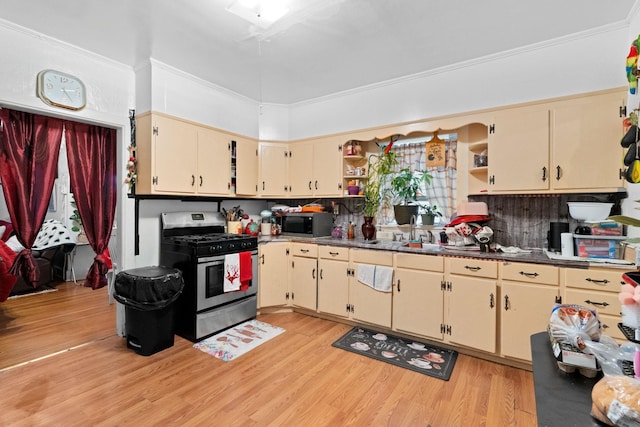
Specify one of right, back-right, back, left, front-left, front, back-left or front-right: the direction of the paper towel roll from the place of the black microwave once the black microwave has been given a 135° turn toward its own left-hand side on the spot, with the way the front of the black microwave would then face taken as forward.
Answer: front-right

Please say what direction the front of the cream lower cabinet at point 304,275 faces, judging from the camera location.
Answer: facing the viewer and to the left of the viewer

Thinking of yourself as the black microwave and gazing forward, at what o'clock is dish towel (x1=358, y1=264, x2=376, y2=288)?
The dish towel is roughly at 9 o'clock from the black microwave.

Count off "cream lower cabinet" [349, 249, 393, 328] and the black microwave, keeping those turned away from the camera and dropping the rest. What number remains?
0

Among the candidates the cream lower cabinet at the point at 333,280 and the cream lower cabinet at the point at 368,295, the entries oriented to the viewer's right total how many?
0

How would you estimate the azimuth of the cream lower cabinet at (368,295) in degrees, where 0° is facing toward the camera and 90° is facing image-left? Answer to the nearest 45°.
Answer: approximately 45°

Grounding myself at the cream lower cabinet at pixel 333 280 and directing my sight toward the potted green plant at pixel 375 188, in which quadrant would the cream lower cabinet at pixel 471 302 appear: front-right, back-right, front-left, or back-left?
front-right

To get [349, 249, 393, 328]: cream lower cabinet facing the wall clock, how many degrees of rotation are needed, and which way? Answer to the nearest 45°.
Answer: approximately 45° to its right

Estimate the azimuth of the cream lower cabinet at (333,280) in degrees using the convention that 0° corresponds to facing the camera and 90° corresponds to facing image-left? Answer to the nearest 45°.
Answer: approximately 45°

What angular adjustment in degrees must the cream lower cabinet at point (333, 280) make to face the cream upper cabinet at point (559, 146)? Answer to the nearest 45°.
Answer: approximately 135° to its left

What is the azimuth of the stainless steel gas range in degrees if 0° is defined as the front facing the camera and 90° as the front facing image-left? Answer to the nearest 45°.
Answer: approximately 315°

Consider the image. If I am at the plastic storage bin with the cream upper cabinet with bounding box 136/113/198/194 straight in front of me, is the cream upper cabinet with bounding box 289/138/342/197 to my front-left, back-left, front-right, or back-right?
front-right
